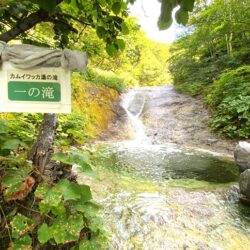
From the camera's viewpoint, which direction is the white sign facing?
toward the camera

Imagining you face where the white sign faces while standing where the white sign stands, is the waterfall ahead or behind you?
behind

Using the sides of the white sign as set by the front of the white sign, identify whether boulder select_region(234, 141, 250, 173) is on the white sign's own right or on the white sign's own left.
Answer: on the white sign's own left

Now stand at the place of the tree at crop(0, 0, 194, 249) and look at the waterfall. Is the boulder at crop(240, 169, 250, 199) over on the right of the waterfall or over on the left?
right

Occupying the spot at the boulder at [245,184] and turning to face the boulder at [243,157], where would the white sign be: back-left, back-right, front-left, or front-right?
back-left

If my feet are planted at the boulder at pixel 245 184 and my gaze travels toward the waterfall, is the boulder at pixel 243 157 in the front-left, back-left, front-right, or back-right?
front-right

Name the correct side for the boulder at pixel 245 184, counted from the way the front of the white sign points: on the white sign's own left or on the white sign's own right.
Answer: on the white sign's own left
